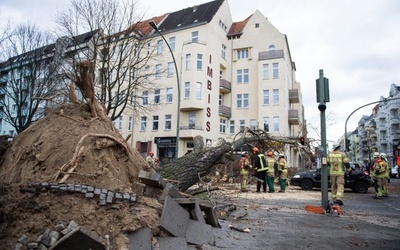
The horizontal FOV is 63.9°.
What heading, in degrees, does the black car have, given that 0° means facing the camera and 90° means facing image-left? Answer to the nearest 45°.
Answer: approximately 90°

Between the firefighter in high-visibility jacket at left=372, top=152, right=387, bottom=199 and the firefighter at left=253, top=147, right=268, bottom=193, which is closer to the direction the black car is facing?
the firefighter

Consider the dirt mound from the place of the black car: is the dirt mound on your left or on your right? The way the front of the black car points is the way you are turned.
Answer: on your left

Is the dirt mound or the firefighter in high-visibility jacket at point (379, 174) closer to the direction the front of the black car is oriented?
the dirt mound

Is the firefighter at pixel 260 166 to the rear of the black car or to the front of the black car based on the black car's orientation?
to the front

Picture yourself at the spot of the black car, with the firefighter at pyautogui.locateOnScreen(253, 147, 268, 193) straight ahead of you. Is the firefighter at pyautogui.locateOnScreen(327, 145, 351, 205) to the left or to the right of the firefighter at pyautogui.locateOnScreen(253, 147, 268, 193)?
left

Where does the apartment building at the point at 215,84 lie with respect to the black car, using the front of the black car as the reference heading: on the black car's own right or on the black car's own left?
on the black car's own right

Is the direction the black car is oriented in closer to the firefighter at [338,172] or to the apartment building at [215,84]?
the apartment building

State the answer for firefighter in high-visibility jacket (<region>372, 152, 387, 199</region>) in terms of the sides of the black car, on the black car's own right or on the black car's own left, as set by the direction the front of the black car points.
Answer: on the black car's own left

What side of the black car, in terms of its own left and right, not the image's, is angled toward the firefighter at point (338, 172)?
left
